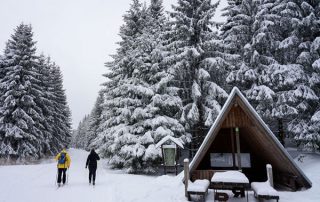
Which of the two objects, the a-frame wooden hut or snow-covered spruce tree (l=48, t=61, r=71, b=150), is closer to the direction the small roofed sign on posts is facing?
the a-frame wooden hut

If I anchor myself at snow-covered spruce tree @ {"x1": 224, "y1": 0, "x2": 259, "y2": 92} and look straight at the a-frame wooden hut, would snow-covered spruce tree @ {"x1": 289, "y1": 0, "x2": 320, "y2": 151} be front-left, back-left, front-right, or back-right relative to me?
front-left

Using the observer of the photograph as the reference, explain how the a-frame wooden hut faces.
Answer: facing the viewer and to the left of the viewer

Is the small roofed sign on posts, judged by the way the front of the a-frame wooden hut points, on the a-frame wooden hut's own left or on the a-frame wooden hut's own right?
on the a-frame wooden hut's own right

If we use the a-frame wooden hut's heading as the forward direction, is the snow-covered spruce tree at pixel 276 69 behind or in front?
behind

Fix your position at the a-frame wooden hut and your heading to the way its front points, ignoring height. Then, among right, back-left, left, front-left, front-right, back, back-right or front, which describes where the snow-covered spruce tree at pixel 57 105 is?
right

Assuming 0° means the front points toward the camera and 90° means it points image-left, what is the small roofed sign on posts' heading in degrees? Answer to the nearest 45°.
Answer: approximately 0°

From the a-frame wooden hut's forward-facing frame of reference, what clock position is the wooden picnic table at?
The wooden picnic table is roughly at 11 o'clock from the a-frame wooden hut.

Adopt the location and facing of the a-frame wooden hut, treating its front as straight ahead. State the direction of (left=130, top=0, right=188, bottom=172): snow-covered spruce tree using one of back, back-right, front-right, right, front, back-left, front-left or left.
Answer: right

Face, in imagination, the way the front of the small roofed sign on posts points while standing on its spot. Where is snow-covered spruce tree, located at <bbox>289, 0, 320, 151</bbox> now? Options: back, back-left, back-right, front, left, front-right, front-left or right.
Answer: left

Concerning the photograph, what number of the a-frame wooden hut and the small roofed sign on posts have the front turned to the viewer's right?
0

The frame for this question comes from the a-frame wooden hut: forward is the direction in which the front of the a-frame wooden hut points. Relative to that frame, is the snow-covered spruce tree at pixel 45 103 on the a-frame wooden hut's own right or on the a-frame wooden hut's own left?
on the a-frame wooden hut's own right
